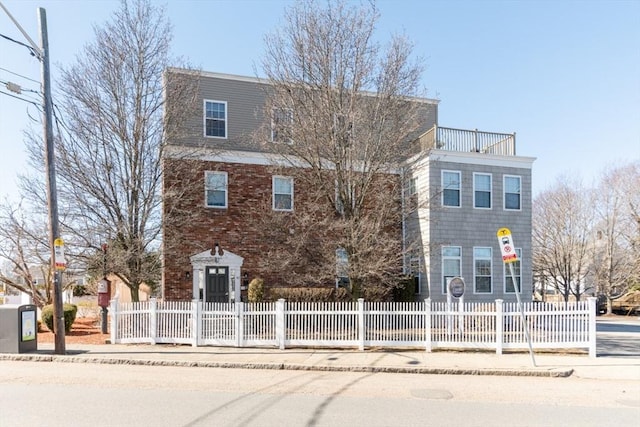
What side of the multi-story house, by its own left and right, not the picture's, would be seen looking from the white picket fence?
front

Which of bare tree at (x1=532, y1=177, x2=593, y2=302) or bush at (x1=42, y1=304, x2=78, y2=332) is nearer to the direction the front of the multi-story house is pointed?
the bush

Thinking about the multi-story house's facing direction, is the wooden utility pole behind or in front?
in front

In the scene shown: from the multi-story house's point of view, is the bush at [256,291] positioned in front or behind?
in front

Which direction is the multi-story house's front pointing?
toward the camera

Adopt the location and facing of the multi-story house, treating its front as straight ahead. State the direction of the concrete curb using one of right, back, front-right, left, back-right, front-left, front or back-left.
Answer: front
